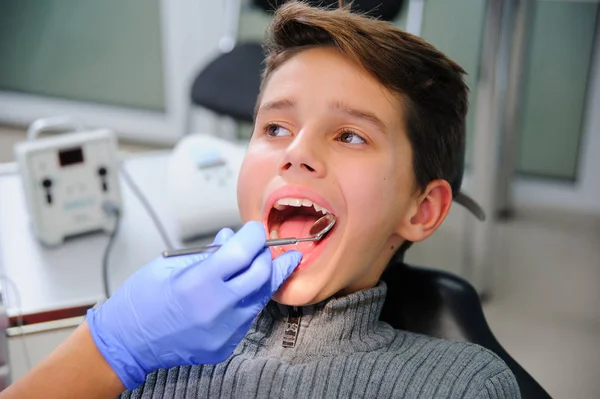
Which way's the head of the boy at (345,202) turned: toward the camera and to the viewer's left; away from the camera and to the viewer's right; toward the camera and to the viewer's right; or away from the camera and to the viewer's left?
toward the camera and to the viewer's left

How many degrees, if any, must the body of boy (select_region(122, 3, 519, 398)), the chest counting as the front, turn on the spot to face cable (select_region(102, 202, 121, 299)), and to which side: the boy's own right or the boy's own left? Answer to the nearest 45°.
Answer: approximately 90° to the boy's own right

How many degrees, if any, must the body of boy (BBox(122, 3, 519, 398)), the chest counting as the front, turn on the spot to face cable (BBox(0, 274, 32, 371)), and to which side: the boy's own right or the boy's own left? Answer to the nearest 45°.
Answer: approximately 45° to the boy's own right

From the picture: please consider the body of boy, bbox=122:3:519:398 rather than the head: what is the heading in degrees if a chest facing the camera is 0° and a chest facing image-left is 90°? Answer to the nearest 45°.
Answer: approximately 45°
